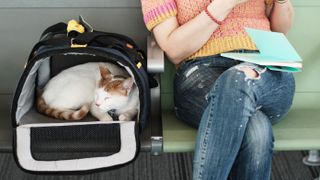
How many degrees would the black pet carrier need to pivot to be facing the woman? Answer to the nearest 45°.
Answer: approximately 90° to its left

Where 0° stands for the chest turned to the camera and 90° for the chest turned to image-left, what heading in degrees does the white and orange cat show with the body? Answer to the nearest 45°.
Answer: approximately 315°
